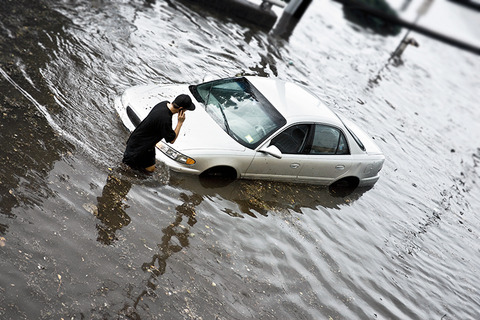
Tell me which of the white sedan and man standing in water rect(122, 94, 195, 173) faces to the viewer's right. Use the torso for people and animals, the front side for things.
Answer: the man standing in water

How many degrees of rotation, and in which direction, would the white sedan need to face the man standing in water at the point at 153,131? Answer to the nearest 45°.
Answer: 0° — it already faces them

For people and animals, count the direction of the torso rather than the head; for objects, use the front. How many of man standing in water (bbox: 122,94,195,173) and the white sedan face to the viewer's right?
1

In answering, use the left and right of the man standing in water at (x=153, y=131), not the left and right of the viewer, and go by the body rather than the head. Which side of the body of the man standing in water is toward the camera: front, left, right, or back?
right

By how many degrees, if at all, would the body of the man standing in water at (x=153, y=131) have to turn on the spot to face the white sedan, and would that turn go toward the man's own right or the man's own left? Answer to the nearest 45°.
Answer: approximately 45° to the man's own left

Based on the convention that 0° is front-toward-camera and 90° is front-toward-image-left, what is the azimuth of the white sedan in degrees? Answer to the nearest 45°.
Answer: approximately 45°
